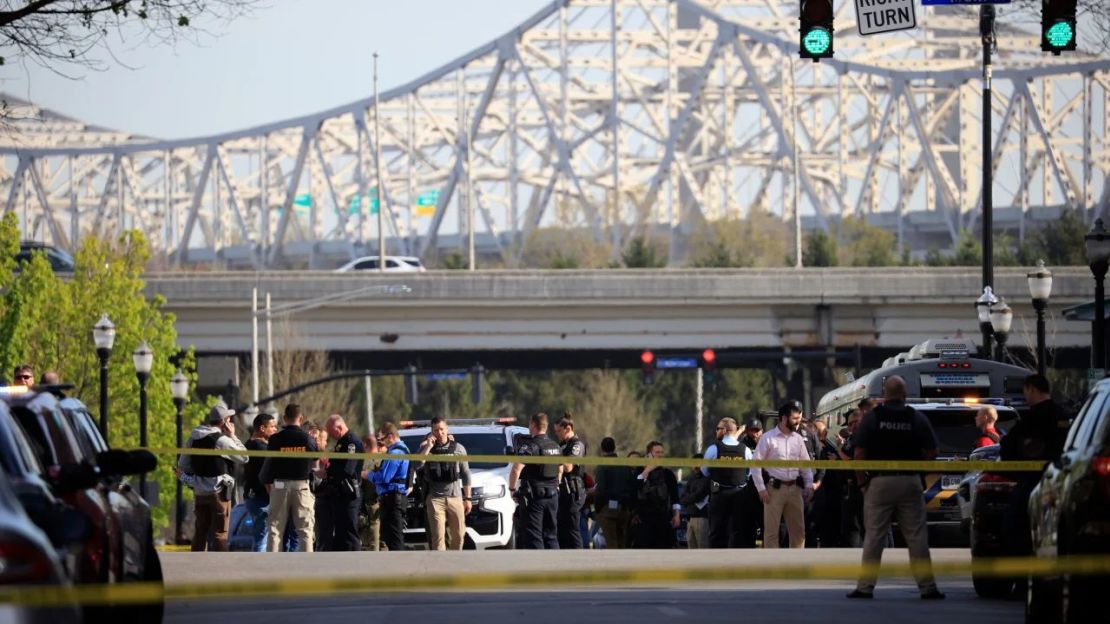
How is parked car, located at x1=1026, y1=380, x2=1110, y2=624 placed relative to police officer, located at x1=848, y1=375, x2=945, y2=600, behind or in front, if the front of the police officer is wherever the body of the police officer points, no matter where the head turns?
behind

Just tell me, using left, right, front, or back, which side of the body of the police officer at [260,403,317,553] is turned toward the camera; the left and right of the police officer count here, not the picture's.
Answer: back

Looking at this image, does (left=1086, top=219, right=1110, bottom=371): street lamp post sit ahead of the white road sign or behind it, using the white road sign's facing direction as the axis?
behind

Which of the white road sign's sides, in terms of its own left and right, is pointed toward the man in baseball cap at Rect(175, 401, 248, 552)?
right

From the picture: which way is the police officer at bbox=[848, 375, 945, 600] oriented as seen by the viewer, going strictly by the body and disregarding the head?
away from the camera
